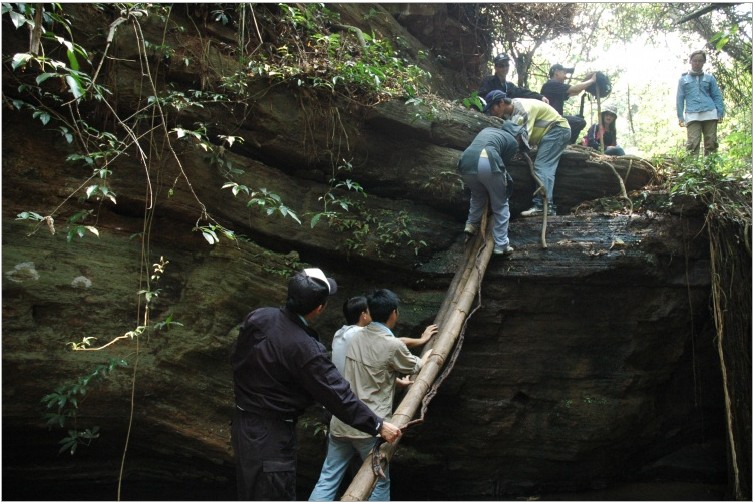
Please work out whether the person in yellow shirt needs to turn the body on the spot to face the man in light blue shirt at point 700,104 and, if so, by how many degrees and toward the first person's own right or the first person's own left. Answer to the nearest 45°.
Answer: approximately 135° to the first person's own right

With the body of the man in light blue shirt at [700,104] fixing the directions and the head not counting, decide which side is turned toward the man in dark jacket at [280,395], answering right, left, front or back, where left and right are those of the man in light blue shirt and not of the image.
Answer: front

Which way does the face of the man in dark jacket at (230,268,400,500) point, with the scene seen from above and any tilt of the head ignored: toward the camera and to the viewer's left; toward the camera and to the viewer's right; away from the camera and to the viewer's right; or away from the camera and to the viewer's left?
away from the camera and to the viewer's right

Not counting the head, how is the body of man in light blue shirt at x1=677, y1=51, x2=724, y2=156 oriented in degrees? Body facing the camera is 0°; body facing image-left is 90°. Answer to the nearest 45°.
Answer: approximately 0°

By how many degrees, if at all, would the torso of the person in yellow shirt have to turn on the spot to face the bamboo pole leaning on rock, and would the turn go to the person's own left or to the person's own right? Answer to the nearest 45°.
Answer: approximately 45° to the person's own left

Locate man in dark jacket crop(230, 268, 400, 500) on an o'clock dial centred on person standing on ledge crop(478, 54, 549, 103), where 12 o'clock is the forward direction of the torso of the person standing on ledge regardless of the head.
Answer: The man in dark jacket is roughly at 2 o'clock from the person standing on ledge.

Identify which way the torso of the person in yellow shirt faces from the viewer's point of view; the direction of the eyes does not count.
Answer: to the viewer's left

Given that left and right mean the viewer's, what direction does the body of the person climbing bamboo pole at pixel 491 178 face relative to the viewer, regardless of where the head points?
facing away from the viewer and to the right of the viewer

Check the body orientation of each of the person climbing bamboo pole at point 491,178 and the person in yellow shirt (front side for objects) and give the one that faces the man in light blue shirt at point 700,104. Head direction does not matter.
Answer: the person climbing bamboo pole

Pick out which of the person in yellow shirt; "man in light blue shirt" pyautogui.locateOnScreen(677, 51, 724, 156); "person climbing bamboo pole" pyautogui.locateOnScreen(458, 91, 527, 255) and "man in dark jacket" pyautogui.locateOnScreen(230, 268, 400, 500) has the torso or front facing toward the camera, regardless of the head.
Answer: the man in light blue shirt

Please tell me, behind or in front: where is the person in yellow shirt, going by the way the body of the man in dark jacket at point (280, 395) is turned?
in front
